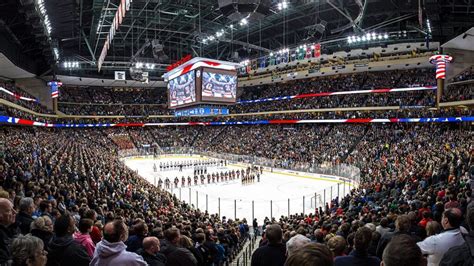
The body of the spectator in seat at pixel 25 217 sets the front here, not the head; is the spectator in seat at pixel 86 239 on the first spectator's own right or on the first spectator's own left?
on the first spectator's own right

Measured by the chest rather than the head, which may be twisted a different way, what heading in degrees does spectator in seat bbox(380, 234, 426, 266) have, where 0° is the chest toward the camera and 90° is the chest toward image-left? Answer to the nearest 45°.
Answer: approximately 180°

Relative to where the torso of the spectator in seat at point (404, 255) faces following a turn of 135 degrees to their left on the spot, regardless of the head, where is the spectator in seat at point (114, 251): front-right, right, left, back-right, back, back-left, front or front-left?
front-right

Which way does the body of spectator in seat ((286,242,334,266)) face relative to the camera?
away from the camera

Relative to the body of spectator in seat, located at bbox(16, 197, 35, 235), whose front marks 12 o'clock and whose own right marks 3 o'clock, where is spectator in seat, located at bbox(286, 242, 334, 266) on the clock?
spectator in seat, located at bbox(286, 242, 334, 266) is roughly at 4 o'clock from spectator in seat, located at bbox(16, 197, 35, 235).

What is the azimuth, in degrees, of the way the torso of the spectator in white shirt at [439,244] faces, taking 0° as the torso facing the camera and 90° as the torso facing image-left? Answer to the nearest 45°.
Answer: approximately 135°

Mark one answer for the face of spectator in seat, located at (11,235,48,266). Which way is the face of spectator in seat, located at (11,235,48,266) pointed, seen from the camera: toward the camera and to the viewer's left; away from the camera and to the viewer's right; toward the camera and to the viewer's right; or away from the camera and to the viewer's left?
away from the camera and to the viewer's right

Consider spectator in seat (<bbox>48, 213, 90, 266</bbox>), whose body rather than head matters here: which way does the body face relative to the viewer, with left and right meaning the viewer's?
facing away from the viewer and to the right of the viewer

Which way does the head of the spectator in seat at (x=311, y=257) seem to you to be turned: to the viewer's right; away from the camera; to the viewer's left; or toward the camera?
away from the camera

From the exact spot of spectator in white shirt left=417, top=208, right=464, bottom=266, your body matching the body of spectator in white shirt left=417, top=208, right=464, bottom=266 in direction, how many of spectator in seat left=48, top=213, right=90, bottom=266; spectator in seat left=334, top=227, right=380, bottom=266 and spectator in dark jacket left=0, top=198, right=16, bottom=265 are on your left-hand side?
3

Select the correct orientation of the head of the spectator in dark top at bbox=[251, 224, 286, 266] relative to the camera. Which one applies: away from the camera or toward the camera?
away from the camera

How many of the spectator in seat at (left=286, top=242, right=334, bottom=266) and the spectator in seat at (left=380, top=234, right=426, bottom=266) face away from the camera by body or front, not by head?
2

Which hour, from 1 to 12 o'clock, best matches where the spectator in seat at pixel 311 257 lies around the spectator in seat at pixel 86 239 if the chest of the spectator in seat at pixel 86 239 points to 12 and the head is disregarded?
the spectator in seat at pixel 311 257 is roughly at 4 o'clock from the spectator in seat at pixel 86 239.
